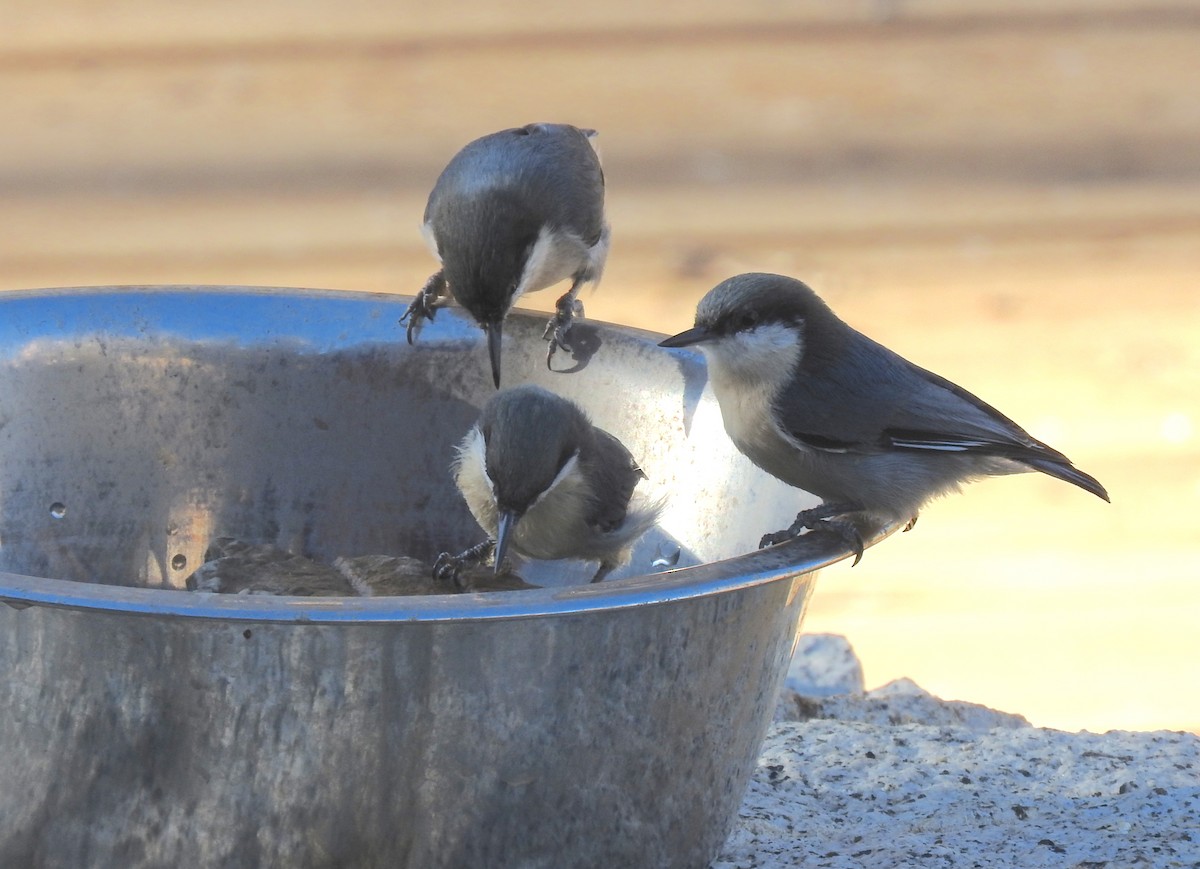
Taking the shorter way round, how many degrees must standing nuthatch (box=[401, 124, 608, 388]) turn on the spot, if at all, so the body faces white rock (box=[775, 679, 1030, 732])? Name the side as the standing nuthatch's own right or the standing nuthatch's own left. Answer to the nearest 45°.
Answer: approximately 90° to the standing nuthatch's own left

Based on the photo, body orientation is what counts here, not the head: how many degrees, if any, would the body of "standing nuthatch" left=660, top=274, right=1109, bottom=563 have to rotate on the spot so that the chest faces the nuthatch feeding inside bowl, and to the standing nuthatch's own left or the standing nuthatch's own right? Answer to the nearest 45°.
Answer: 0° — it already faces it

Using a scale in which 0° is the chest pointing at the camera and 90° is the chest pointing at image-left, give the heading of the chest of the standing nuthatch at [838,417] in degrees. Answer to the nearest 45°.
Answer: approximately 90°

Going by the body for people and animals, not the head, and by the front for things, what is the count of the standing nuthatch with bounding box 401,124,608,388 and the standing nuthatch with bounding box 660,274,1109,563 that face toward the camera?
1

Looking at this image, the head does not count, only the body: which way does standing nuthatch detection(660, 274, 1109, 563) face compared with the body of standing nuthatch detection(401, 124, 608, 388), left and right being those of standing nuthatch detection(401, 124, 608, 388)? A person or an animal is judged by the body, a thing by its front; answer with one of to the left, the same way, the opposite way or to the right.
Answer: to the right

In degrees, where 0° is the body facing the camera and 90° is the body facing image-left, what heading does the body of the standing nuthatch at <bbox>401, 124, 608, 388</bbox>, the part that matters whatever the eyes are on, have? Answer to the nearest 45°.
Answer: approximately 0°

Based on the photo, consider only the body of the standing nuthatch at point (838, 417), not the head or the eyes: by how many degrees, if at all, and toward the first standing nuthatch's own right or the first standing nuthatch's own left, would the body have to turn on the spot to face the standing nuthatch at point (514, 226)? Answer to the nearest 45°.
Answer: approximately 45° to the first standing nuthatch's own right

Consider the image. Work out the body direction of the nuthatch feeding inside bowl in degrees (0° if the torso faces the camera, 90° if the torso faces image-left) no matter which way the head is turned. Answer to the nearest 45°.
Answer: approximately 45°
